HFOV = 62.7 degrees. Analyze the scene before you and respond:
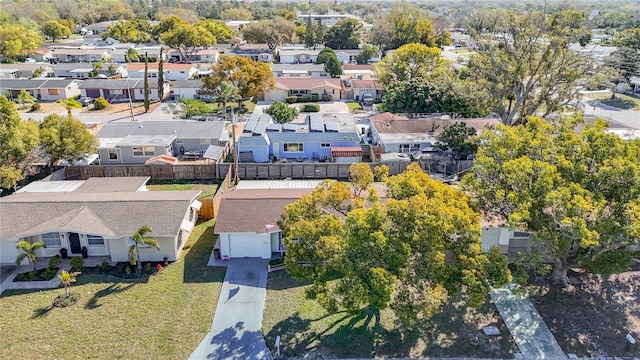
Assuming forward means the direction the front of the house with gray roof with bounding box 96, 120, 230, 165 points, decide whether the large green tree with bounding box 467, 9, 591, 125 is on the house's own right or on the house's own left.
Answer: on the house's own right

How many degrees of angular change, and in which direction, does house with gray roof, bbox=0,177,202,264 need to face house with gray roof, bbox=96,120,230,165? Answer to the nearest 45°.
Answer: approximately 180°

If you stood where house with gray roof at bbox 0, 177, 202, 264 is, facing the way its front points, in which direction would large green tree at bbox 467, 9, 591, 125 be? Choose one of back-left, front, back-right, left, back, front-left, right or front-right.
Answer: left

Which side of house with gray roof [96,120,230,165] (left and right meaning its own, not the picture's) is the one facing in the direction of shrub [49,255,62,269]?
back

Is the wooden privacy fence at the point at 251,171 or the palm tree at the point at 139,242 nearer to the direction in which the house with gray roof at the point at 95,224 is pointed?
the palm tree

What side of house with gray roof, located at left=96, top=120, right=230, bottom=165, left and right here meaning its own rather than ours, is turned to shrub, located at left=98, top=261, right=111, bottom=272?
back

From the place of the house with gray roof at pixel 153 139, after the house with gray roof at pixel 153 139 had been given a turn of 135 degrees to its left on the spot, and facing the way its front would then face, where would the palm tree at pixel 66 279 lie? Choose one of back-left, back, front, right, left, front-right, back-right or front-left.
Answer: front-left

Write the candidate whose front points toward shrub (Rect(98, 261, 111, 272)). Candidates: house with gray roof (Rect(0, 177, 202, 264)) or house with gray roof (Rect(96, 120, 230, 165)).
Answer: house with gray roof (Rect(0, 177, 202, 264))

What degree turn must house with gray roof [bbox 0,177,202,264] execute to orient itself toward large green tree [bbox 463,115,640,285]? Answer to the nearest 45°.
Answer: approximately 45° to its left

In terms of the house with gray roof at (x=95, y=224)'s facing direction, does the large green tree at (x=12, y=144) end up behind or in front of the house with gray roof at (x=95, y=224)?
behind

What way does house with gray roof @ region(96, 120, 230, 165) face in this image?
away from the camera

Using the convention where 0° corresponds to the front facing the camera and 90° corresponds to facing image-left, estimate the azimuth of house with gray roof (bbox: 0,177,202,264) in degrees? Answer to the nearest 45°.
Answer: approximately 0°

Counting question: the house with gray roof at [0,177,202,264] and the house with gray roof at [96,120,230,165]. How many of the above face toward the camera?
1

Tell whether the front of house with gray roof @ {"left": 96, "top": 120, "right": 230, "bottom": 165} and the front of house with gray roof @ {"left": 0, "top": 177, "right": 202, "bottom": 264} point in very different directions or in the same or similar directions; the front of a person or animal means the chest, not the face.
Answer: very different directions
